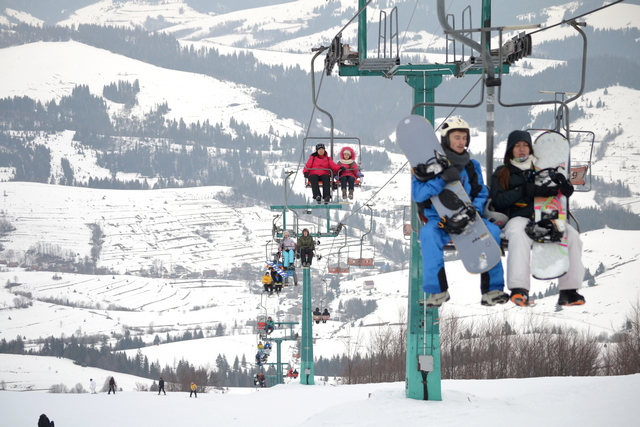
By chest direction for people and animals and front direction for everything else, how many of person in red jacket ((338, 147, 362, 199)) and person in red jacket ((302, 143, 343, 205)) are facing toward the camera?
2

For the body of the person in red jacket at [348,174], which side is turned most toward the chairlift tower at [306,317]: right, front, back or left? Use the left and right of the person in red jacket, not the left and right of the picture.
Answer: back

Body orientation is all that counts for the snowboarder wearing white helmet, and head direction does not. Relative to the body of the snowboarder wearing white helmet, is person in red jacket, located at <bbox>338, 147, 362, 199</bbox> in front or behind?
behind

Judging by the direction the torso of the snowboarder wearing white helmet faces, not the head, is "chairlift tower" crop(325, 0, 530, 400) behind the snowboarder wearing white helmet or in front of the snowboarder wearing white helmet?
behind

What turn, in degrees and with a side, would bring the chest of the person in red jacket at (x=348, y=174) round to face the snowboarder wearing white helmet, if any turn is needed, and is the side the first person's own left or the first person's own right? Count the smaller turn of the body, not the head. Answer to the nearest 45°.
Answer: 0° — they already face them

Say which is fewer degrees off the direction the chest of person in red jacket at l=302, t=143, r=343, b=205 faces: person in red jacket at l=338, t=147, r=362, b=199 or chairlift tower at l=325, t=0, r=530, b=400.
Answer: the chairlift tower

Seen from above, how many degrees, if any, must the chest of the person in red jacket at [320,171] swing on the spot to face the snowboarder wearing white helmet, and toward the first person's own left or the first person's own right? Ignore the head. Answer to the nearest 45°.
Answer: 0° — they already face them
